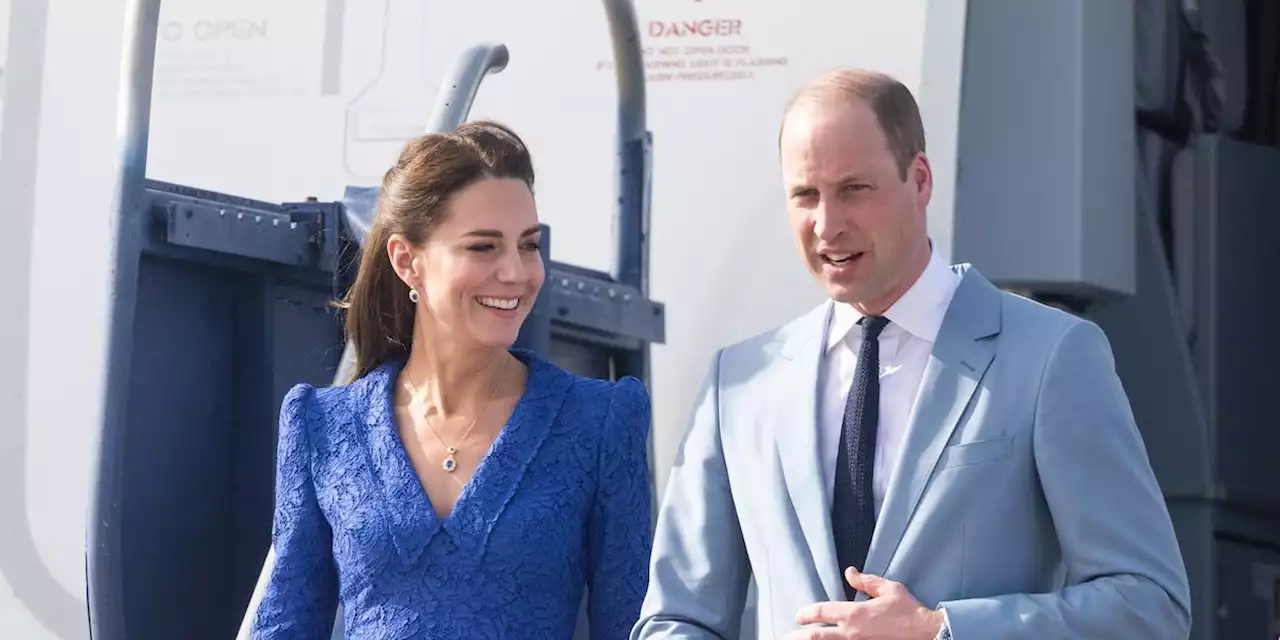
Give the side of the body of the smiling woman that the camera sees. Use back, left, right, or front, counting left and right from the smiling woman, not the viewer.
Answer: front

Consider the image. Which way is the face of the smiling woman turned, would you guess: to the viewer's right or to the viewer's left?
to the viewer's right

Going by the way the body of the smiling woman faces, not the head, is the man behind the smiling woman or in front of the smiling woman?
in front

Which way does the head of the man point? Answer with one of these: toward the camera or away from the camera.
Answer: toward the camera
